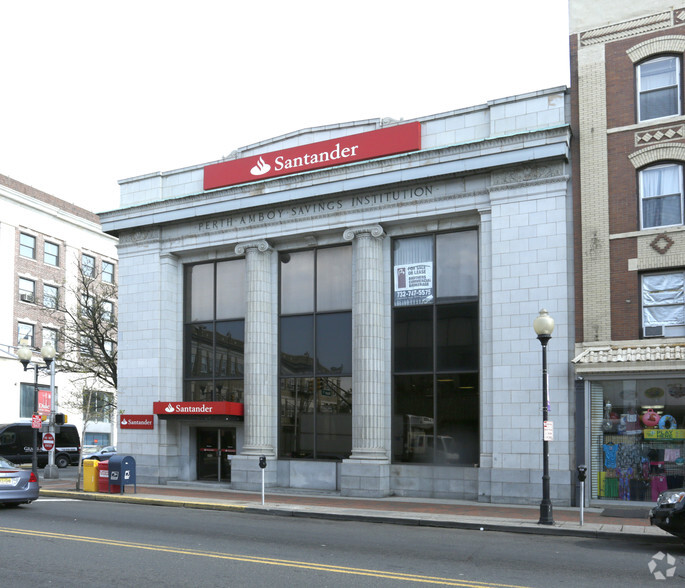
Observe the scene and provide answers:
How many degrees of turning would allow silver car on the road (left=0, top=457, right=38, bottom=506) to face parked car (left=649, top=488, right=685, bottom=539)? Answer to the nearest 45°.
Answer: approximately 180°

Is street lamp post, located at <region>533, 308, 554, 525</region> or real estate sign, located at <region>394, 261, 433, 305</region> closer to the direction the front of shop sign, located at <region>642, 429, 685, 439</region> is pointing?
the street lamp post

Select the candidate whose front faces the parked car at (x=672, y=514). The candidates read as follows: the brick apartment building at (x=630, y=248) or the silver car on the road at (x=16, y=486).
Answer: the brick apartment building

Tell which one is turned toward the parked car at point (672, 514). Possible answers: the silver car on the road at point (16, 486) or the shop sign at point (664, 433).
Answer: the shop sign

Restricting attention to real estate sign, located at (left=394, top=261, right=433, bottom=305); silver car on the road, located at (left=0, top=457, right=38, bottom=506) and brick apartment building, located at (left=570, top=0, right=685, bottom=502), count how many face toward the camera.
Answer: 2

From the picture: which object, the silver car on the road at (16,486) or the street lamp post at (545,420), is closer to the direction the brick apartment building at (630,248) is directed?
the street lamp post

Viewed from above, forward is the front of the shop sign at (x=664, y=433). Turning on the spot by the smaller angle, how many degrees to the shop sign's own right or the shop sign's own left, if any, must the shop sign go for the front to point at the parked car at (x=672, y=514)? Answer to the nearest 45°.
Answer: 0° — it already faces it

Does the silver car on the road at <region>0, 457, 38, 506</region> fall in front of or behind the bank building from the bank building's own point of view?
in front

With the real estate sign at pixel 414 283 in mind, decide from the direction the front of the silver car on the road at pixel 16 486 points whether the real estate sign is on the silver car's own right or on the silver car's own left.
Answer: on the silver car's own right
